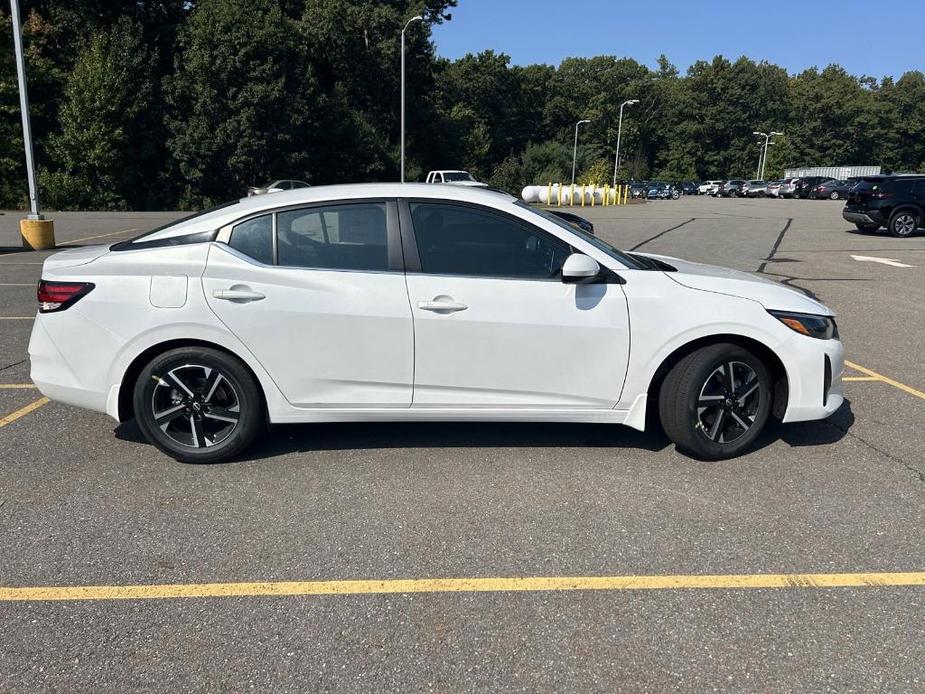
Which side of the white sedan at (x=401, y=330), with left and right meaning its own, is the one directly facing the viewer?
right

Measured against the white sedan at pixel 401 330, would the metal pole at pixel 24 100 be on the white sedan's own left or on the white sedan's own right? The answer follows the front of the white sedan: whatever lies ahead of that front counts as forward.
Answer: on the white sedan's own left

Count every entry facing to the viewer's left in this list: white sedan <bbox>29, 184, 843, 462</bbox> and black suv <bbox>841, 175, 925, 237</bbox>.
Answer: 0

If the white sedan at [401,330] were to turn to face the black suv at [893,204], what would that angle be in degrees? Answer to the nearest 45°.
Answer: approximately 45° to its left

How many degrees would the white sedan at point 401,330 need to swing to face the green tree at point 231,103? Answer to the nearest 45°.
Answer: approximately 90° to its left

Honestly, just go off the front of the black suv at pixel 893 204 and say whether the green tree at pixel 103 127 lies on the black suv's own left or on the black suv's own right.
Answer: on the black suv's own left

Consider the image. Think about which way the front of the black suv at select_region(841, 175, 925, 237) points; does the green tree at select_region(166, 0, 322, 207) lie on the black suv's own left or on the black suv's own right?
on the black suv's own left

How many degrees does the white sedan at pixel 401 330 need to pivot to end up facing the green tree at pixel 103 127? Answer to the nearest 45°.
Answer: approximately 135° to its left

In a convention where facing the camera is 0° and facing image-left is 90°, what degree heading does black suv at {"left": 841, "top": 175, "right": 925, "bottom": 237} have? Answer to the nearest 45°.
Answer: approximately 225°

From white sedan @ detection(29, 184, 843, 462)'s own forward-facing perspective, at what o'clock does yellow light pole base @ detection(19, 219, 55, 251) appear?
The yellow light pole base is roughly at 8 o'clock from the white sedan.
